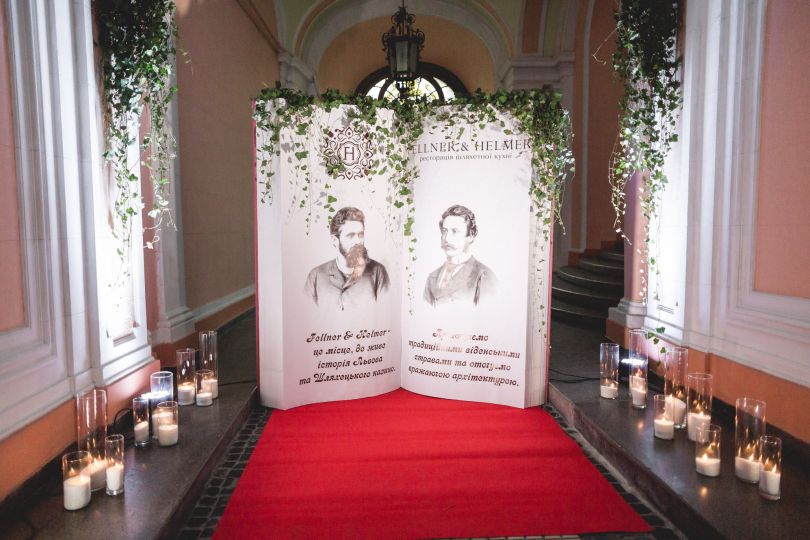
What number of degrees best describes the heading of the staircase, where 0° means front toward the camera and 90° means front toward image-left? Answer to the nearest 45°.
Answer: approximately 45°

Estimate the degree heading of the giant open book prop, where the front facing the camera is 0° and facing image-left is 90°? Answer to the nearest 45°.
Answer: approximately 0°

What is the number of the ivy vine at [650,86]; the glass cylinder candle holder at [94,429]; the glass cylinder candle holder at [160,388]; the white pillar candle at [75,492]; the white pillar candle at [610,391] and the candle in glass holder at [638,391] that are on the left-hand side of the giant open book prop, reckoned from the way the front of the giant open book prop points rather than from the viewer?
3

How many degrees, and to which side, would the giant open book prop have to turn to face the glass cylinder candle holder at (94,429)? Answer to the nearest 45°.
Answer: approximately 45° to its right

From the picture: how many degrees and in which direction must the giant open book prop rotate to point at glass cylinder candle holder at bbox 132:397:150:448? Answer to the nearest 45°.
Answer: approximately 45° to its right

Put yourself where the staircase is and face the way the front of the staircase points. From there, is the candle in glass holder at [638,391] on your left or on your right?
on your left

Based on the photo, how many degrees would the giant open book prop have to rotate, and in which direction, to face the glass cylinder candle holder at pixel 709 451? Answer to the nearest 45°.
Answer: approximately 45° to its left

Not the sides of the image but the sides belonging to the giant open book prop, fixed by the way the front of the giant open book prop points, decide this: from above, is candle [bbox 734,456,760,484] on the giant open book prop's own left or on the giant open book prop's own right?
on the giant open book prop's own left

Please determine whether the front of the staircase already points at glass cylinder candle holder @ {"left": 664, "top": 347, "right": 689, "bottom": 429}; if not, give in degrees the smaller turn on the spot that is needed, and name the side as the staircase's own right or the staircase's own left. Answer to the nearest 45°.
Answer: approximately 45° to the staircase's own left

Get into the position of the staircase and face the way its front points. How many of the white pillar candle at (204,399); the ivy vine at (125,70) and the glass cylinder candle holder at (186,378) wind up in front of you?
3

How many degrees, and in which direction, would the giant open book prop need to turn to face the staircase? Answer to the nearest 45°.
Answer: approximately 135° to its left

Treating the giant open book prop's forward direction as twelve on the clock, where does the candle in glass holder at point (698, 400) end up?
The candle in glass holder is roughly at 10 o'clock from the giant open book prop.
